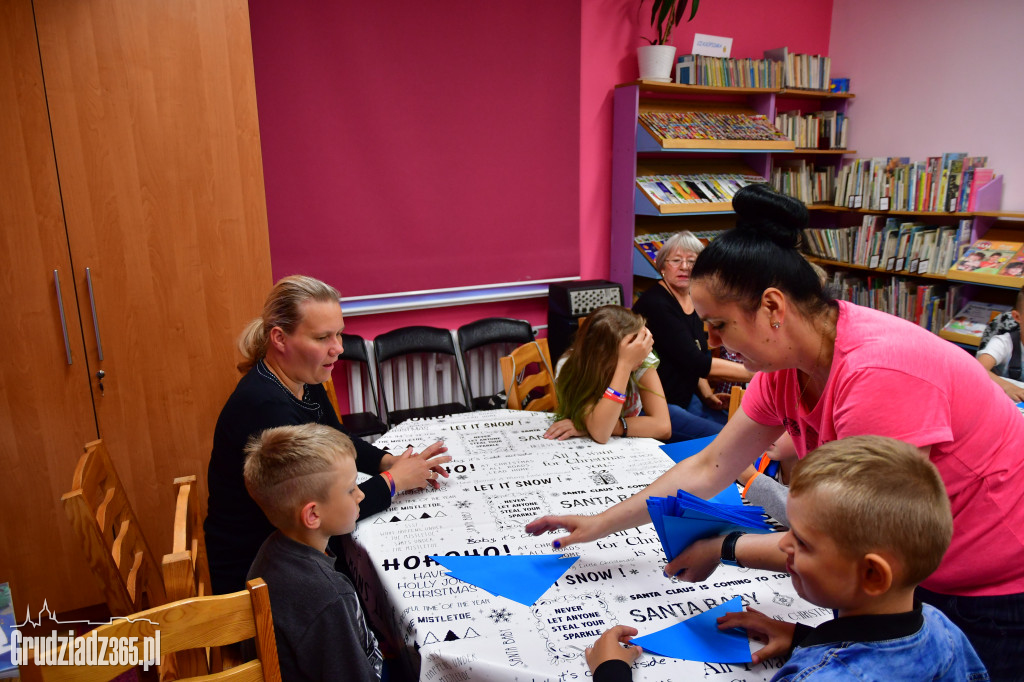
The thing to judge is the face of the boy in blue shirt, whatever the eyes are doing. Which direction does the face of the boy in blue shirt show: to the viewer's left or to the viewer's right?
to the viewer's left

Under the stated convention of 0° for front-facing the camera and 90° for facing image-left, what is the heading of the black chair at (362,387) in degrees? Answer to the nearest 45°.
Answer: approximately 315°

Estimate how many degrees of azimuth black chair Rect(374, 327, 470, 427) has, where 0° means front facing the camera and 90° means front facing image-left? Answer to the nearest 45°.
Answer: approximately 0°

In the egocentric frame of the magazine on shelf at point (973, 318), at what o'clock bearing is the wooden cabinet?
The wooden cabinet is roughly at 12 o'clock from the magazine on shelf.

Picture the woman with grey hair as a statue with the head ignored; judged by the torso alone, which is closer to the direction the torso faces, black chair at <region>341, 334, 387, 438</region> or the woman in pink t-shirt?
the woman in pink t-shirt

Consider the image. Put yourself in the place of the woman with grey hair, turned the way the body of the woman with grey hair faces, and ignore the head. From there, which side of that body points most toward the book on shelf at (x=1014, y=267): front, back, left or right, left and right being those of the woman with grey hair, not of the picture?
left

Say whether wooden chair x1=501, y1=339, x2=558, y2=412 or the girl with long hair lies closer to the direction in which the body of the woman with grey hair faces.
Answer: the girl with long hair

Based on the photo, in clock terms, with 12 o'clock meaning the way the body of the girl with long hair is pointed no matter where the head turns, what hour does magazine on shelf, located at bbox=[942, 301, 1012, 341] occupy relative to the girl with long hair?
The magazine on shelf is roughly at 9 o'clock from the girl with long hair.

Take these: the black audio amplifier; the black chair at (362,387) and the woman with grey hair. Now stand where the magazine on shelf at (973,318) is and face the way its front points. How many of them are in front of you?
3

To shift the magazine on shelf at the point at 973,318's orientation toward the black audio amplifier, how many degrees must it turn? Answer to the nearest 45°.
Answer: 0° — it already faces it

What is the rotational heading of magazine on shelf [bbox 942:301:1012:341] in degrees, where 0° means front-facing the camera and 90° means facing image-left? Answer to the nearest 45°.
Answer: approximately 45°
